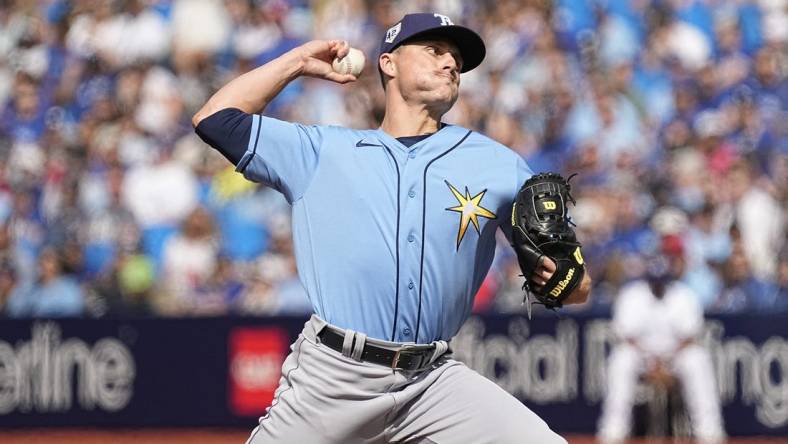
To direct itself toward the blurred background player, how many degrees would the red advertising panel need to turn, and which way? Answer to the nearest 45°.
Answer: approximately 90° to its left

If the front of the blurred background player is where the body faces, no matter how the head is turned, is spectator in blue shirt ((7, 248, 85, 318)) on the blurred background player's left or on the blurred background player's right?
on the blurred background player's right

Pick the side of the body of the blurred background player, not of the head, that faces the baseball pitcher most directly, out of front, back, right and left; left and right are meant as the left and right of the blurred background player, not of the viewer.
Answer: front

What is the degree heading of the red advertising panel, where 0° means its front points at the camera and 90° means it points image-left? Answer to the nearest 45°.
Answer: approximately 0°

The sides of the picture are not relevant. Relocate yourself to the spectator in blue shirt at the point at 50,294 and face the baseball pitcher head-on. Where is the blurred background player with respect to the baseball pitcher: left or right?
left

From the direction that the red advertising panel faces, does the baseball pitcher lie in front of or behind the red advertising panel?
in front

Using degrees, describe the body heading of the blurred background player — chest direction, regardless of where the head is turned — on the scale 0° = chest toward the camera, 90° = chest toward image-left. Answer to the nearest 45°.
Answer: approximately 0°

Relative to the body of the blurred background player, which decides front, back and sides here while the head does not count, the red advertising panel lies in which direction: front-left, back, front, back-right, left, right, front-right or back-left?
right

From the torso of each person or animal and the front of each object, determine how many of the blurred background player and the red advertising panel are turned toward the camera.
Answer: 2

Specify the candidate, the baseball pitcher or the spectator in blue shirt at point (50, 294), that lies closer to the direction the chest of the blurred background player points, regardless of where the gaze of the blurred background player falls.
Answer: the baseball pitcher
